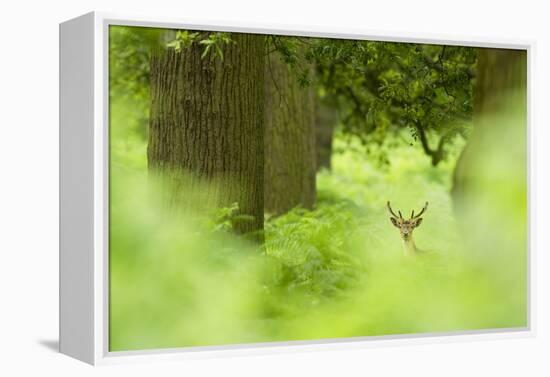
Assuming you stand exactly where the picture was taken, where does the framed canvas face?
facing the viewer and to the right of the viewer
